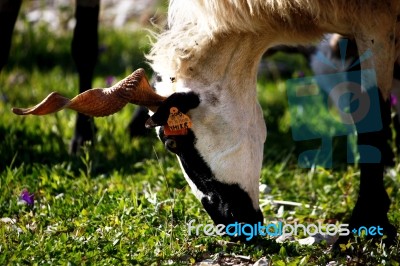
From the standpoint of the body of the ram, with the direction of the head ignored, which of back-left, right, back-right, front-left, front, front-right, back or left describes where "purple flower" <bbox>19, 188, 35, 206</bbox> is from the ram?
front

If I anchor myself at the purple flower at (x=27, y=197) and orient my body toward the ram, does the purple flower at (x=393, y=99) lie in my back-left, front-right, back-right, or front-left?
front-left

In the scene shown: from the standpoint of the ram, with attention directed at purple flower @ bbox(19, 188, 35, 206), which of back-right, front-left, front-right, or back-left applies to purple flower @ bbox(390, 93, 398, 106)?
back-right

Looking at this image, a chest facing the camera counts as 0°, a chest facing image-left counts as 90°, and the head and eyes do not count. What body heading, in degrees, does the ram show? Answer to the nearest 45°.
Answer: approximately 90°

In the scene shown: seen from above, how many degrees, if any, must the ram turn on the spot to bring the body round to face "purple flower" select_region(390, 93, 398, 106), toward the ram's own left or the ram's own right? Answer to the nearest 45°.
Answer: approximately 135° to the ram's own right
